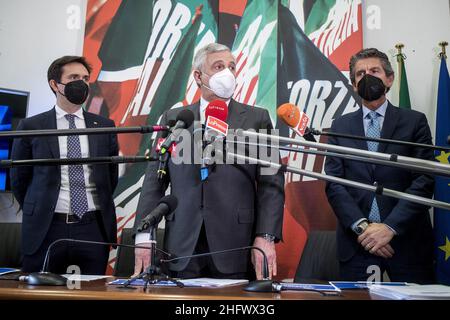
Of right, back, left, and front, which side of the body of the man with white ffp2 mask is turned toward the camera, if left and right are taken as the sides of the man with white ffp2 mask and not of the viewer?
front

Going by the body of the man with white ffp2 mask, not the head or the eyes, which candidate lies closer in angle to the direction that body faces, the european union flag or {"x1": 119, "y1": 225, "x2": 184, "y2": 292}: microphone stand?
the microphone stand

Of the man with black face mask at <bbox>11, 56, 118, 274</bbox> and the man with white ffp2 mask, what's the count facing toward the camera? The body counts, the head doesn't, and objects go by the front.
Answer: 2

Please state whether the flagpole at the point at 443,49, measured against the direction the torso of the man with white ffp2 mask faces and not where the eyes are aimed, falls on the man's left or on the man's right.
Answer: on the man's left

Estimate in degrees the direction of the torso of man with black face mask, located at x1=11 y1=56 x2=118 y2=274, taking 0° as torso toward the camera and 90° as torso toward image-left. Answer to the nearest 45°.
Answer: approximately 0°

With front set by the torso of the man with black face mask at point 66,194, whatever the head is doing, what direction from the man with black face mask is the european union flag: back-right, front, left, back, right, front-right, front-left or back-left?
left

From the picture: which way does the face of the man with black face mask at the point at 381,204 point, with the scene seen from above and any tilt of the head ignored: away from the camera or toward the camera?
toward the camera

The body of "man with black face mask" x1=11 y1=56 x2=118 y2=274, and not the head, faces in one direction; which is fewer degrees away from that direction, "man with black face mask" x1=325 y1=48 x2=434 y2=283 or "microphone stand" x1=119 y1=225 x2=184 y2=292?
the microphone stand

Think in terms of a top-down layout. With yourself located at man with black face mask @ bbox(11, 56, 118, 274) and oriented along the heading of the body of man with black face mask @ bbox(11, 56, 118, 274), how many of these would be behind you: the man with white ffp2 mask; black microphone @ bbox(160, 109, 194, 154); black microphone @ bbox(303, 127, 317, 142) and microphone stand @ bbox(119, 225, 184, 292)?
0

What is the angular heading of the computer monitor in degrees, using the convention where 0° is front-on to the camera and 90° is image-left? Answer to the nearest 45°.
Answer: approximately 315°

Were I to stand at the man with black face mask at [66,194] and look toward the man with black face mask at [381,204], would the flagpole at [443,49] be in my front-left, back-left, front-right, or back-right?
front-left

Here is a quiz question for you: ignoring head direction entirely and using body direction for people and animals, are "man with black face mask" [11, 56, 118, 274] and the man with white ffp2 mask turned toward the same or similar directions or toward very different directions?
same or similar directions

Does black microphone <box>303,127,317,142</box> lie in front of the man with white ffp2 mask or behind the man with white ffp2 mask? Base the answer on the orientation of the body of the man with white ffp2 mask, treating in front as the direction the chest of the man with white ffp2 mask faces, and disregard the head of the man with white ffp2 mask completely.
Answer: in front

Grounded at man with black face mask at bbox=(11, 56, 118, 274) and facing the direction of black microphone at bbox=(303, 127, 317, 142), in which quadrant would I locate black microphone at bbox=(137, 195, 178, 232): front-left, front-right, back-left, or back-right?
front-right

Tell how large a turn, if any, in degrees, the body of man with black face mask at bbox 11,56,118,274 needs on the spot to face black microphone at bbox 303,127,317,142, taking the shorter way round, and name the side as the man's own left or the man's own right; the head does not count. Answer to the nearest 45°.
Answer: approximately 45° to the man's own left

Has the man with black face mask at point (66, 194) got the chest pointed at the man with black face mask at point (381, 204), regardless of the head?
no
